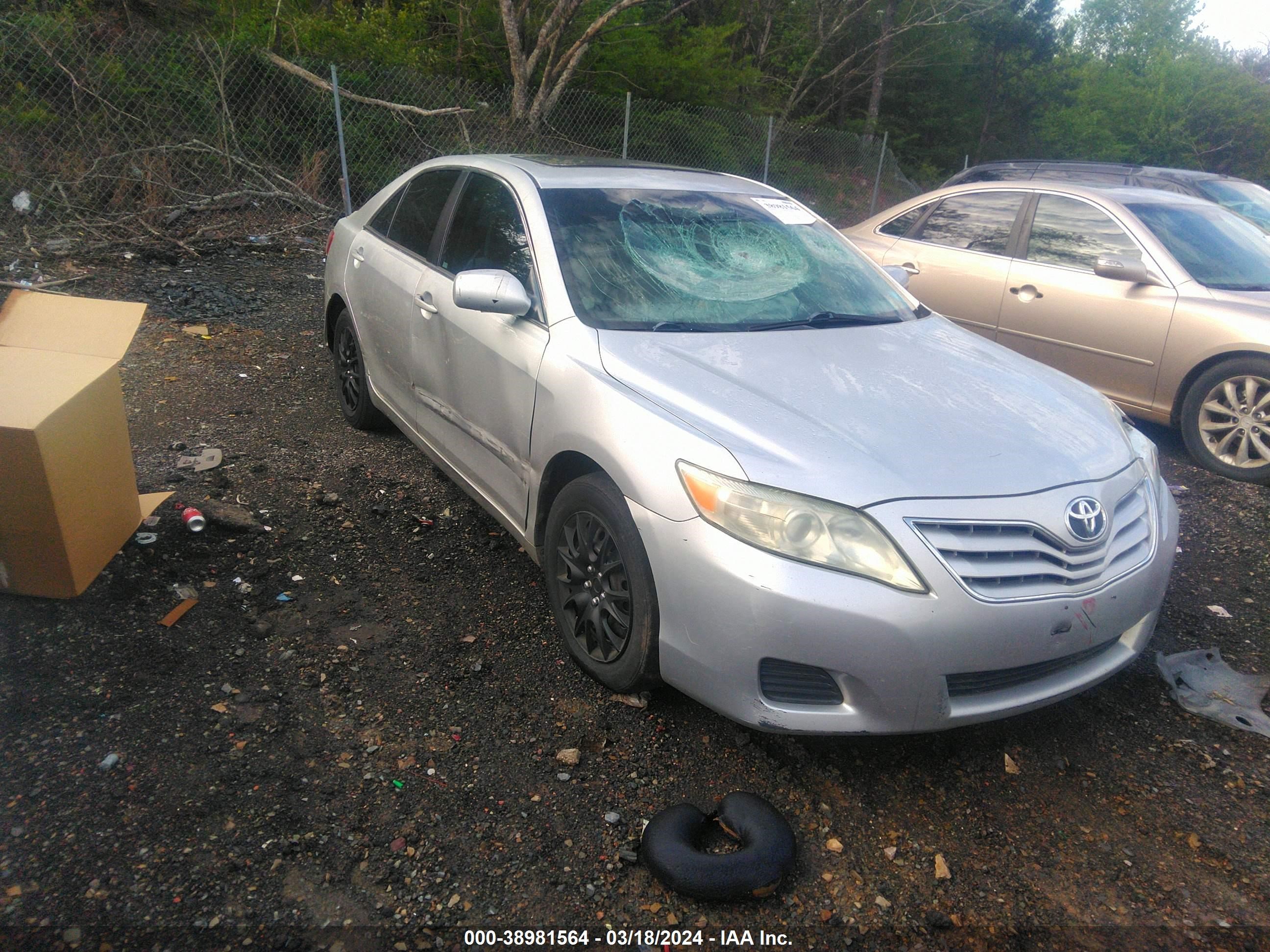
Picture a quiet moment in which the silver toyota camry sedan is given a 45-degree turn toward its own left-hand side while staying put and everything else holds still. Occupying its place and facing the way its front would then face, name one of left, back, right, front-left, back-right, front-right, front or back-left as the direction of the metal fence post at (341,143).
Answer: back-left

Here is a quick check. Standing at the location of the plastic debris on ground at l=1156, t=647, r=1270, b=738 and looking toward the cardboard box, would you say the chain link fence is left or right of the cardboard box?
right

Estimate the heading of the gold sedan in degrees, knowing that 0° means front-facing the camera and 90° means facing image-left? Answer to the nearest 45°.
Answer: approximately 315°

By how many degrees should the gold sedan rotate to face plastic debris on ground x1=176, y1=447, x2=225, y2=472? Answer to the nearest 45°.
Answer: approximately 90° to its right

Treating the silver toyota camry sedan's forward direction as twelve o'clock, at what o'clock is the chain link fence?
The chain link fence is roughly at 6 o'clock from the silver toyota camry sedan.

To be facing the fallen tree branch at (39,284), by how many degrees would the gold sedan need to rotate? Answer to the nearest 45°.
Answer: approximately 135° to its right

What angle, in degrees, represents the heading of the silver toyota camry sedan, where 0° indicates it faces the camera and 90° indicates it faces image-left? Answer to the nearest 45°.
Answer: approximately 315°

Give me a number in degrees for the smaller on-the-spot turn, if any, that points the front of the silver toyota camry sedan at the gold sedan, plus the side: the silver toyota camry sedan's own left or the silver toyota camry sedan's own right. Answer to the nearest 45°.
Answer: approximately 90° to the silver toyota camry sedan's own left

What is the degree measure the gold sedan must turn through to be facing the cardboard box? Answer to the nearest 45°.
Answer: approximately 90° to its right
